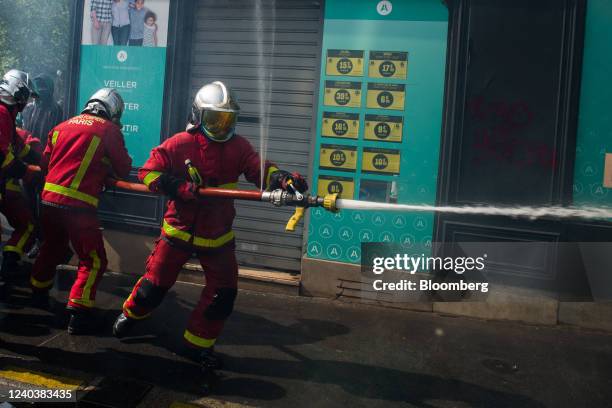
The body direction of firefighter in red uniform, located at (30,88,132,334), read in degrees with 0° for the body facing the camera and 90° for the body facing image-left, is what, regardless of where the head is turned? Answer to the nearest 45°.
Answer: approximately 225°

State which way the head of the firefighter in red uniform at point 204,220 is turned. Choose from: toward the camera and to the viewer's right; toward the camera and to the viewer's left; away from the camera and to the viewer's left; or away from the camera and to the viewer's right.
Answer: toward the camera and to the viewer's right

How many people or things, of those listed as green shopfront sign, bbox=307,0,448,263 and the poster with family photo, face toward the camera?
2

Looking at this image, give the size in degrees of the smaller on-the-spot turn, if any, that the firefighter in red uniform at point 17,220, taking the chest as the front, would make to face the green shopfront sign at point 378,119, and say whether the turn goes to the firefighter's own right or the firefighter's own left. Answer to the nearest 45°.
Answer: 0° — they already face it

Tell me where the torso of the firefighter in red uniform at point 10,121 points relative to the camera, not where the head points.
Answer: to the viewer's right

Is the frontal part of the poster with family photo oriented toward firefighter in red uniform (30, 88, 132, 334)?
yes
